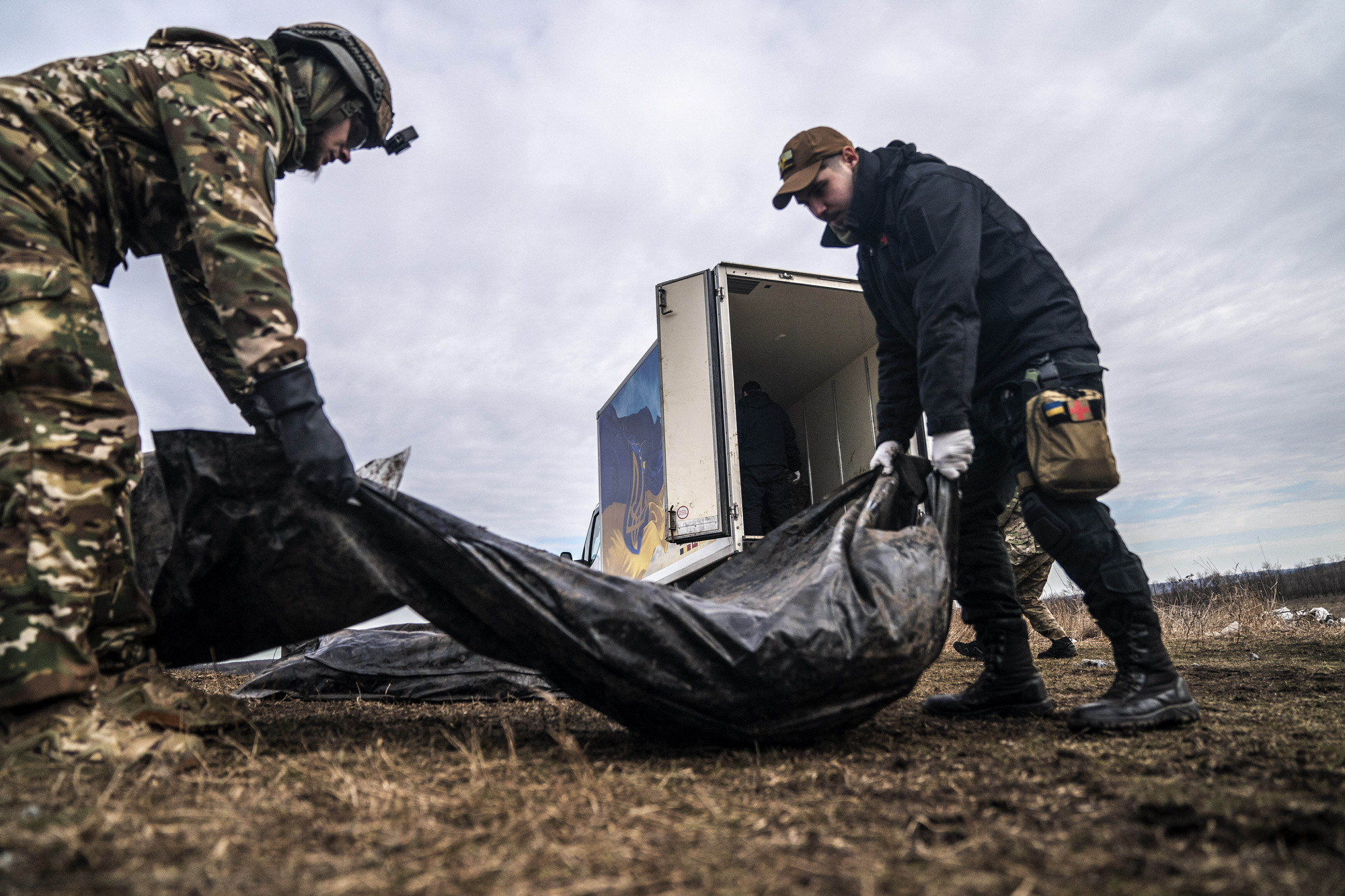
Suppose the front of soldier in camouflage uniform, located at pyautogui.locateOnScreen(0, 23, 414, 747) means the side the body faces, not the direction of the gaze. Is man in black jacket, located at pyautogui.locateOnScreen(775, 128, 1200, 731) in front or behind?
in front

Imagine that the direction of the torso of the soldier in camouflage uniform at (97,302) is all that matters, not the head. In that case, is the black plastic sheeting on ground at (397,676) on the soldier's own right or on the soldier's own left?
on the soldier's own left

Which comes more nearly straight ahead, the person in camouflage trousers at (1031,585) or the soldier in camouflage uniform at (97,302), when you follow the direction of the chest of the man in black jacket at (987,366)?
the soldier in camouflage uniform

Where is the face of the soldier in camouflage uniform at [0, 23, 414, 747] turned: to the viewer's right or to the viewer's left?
to the viewer's right

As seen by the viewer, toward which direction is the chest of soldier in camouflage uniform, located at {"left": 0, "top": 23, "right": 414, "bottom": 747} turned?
to the viewer's right

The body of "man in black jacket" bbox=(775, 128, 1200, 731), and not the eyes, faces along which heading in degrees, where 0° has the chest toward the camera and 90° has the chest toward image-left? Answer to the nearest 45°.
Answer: approximately 90°

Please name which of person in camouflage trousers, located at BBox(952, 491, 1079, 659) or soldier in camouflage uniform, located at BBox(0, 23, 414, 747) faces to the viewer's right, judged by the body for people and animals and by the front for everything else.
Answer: the soldier in camouflage uniform

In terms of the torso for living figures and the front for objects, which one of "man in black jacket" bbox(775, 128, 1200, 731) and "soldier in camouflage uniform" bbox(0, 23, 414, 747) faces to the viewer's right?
the soldier in camouflage uniform

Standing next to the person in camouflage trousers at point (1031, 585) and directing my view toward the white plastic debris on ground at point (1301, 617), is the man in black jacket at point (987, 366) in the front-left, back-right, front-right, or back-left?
back-right
